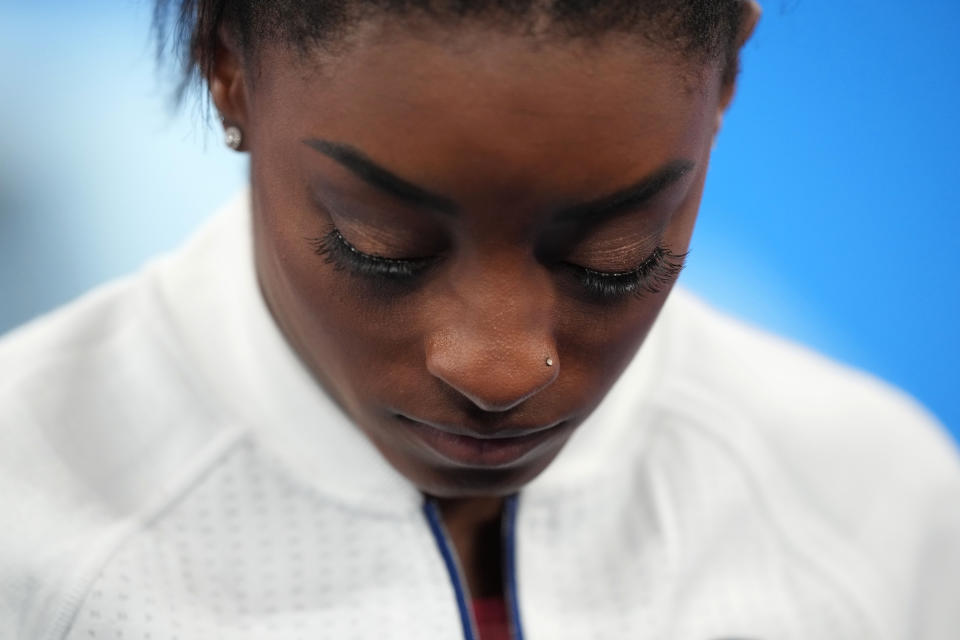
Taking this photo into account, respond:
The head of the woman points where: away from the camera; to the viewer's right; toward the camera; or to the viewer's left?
toward the camera

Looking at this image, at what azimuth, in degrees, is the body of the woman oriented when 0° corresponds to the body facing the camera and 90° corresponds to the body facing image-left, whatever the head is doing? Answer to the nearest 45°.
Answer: approximately 0°
